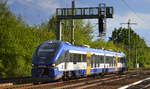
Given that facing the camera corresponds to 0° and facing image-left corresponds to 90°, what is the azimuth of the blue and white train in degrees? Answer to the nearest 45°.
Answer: approximately 45°
